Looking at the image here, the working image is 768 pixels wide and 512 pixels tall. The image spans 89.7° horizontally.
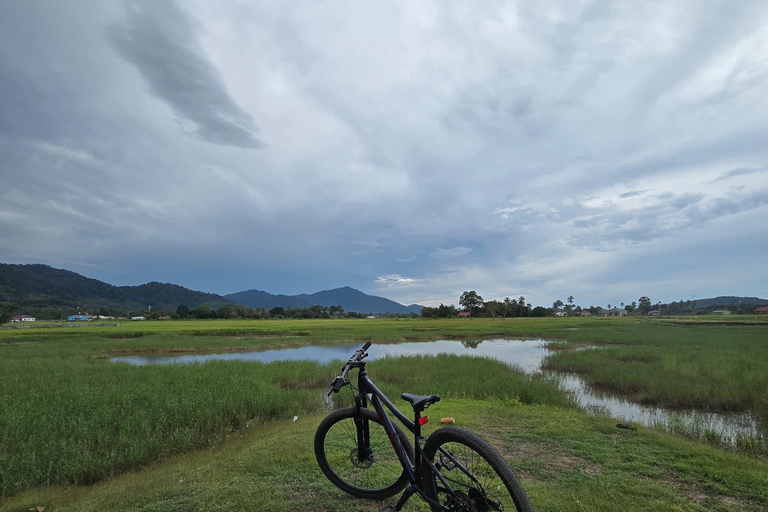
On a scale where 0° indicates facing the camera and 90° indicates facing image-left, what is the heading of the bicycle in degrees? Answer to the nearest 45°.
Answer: approximately 135°
